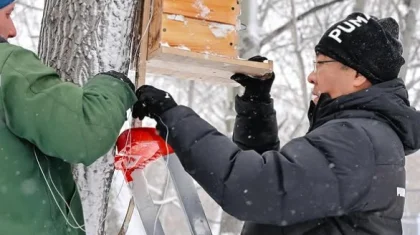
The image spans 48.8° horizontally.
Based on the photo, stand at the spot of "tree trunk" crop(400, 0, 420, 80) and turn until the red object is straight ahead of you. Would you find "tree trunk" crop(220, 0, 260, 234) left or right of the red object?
right

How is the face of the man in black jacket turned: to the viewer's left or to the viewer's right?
to the viewer's left

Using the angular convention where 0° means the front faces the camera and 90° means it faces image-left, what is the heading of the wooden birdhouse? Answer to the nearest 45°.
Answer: approximately 270°

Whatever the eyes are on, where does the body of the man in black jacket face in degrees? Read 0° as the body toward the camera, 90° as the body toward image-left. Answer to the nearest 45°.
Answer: approximately 90°

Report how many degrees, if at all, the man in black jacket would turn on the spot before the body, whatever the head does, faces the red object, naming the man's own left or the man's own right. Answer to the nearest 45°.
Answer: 0° — they already face it

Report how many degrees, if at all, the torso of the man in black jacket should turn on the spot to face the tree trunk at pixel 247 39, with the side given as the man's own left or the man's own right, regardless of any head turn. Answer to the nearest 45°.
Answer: approximately 90° to the man's own right

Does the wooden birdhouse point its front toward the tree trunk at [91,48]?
no

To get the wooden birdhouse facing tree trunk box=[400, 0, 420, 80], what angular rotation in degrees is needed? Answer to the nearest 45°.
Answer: approximately 45° to its left
